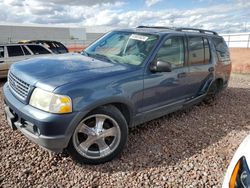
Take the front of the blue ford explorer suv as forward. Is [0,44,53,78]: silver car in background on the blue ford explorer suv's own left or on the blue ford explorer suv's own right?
on the blue ford explorer suv's own right

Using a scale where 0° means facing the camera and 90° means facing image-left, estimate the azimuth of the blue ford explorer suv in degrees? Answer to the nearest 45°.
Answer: approximately 45°
